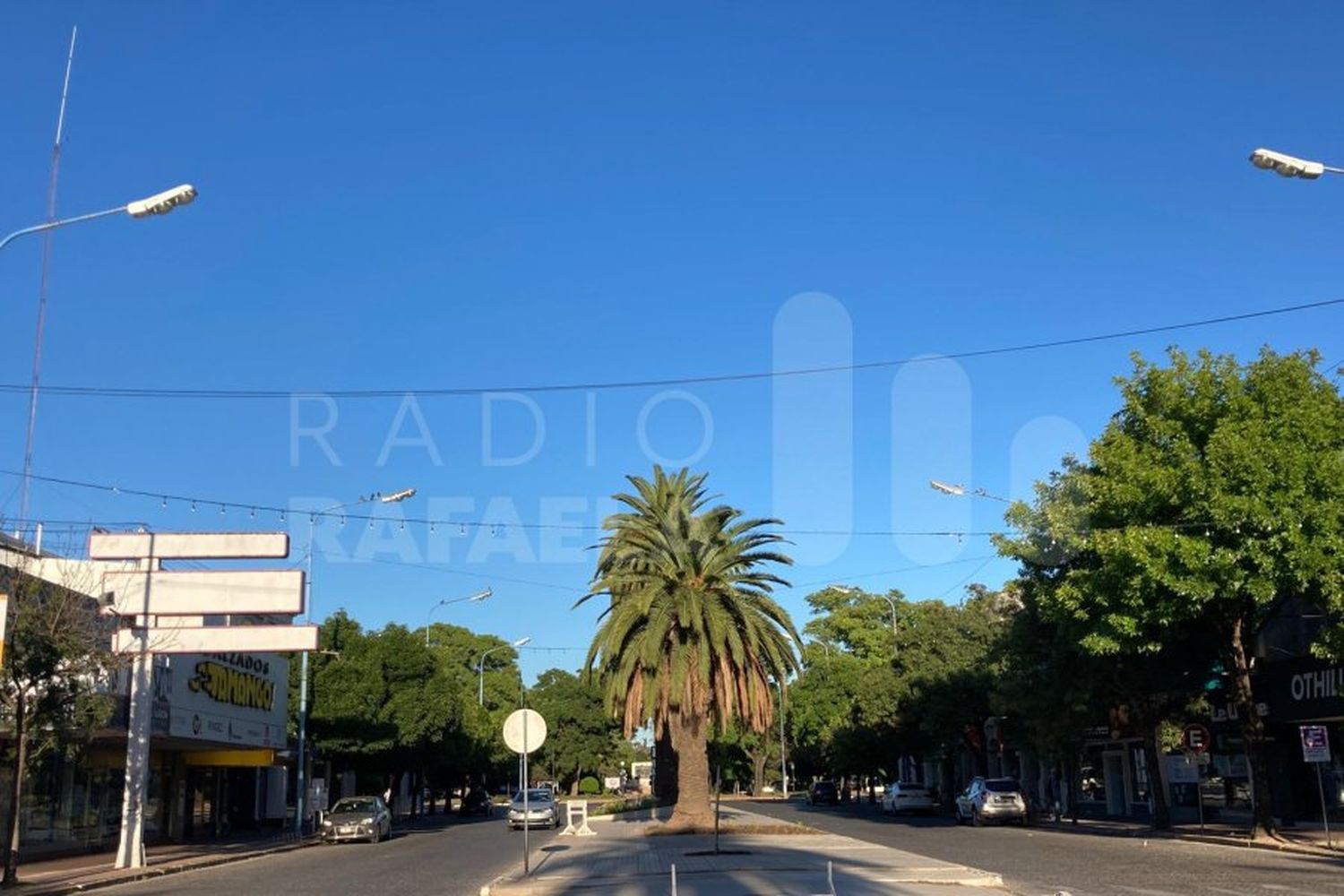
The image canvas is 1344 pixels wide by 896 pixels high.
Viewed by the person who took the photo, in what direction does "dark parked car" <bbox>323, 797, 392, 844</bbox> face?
facing the viewer and to the left of the viewer

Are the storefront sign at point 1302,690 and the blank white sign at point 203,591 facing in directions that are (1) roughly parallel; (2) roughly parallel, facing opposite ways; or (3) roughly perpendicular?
roughly perpendicular

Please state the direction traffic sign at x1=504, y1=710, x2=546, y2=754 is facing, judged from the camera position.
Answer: facing away from the viewer

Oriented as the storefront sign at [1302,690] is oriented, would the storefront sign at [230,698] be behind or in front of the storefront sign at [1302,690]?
in front

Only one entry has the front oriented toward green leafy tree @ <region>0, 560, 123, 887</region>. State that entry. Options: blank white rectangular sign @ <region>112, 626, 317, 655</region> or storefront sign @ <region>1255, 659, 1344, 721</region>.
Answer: the storefront sign

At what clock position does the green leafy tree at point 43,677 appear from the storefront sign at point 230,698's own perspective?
The green leafy tree is roughly at 2 o'clock from the storefront sign.

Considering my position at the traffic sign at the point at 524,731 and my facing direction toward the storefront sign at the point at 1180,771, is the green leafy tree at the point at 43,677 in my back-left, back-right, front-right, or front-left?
back-left

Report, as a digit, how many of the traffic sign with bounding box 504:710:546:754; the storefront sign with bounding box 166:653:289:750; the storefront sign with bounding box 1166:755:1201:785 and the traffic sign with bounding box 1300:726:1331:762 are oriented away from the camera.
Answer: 1

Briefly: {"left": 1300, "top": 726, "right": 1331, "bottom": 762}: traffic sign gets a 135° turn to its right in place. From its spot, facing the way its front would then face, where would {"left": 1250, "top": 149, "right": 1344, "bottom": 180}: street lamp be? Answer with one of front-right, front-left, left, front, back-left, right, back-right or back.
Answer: back-left

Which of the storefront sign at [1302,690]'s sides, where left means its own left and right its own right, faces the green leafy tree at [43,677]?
front

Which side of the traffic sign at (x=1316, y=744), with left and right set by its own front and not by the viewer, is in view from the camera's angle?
front

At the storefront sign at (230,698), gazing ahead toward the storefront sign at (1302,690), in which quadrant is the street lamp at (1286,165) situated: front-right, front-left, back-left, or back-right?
front-right

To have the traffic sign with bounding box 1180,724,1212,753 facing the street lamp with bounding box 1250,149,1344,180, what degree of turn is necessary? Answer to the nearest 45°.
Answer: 0° — it already faces it

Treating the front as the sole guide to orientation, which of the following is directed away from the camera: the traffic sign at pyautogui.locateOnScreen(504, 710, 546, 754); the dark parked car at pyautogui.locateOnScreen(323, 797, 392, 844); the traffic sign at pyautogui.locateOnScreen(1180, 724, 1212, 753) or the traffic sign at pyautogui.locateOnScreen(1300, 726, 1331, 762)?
the traffic sign at pyautogui.locateOnScreen(504, 710, 546, 754)

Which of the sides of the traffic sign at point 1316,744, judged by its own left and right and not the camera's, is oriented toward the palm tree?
right
